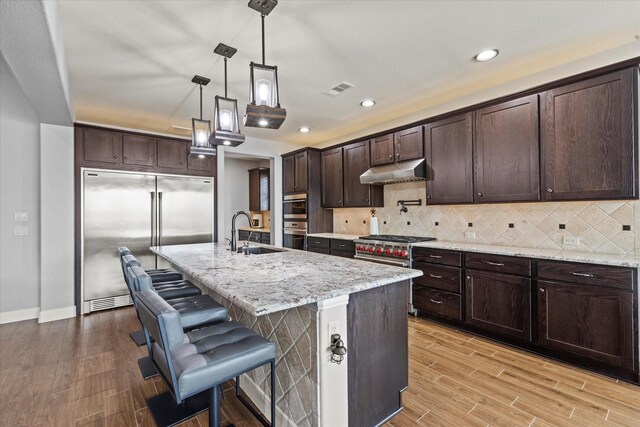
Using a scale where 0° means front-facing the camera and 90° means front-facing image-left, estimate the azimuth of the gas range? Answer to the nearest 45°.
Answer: approximately 45°

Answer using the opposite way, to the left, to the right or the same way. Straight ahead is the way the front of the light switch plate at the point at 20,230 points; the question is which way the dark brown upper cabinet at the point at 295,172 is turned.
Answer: to the right

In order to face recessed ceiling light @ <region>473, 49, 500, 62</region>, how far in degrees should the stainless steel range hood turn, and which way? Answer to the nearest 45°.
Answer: approximately 90° to its left

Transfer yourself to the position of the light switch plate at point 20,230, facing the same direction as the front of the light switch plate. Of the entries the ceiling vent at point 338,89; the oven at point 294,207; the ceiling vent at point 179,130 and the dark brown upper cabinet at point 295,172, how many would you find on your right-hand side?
0

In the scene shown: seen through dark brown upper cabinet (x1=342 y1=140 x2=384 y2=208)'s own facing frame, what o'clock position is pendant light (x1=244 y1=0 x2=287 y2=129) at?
The pendant light is roughly at 11 o'clock from the dark brown upper cabinet.

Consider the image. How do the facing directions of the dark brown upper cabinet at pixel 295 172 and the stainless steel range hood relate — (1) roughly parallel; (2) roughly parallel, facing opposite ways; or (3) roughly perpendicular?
roughly parallel

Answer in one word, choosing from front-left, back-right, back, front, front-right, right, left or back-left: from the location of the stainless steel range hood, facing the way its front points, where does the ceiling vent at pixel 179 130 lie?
front-right

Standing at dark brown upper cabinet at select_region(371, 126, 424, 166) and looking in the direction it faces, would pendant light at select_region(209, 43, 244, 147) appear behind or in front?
in front

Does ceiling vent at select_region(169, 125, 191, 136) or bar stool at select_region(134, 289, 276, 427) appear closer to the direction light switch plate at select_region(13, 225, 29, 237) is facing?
the bar stool

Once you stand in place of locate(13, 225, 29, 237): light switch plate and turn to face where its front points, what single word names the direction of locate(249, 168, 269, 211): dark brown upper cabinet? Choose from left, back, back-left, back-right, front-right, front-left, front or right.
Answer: left

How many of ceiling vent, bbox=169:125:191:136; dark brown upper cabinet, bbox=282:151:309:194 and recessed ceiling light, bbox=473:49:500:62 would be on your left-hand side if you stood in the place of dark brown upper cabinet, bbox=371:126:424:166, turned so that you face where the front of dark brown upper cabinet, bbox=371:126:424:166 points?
1

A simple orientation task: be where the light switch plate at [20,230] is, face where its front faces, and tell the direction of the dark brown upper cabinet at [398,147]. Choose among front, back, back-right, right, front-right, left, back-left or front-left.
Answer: front-left

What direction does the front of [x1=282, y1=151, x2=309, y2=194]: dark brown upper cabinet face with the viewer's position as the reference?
facing the viewer and to the left of the viewer

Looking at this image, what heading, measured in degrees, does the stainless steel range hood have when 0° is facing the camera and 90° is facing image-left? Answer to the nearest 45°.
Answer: approximately 45°

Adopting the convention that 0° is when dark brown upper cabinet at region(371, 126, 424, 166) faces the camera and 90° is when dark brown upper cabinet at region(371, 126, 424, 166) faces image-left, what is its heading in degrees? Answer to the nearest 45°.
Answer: approximately 45°

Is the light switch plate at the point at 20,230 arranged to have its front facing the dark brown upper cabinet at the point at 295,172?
no

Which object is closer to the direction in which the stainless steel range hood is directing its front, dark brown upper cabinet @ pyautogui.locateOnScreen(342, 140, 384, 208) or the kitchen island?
the kitchen island

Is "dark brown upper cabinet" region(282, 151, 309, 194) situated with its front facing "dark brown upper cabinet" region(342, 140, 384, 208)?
no

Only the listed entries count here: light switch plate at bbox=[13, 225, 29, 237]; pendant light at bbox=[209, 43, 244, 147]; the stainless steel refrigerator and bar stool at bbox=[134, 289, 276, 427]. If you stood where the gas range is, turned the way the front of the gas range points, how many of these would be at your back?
0
